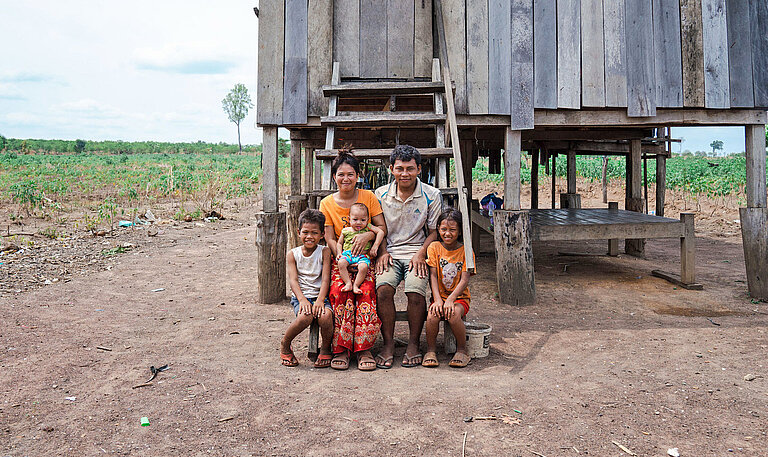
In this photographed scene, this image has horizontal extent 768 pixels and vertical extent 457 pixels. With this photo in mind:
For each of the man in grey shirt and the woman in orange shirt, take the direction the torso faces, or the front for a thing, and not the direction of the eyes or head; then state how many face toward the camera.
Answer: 2

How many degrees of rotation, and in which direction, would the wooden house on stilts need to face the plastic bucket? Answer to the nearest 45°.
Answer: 0° — it already faces it

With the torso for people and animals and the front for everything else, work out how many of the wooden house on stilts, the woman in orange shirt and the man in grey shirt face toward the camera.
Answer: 3

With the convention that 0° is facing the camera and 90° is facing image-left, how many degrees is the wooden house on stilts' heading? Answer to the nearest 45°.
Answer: approximately 0°

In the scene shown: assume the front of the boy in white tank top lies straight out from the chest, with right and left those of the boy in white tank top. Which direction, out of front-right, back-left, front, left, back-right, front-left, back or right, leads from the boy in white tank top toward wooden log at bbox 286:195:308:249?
back

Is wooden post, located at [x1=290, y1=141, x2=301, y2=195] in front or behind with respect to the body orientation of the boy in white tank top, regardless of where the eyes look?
behind

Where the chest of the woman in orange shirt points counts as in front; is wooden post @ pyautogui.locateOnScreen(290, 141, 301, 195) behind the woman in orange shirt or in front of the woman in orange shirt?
behind

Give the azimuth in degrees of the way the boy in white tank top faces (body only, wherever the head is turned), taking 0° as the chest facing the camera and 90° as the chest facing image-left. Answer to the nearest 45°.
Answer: approximately 0°
